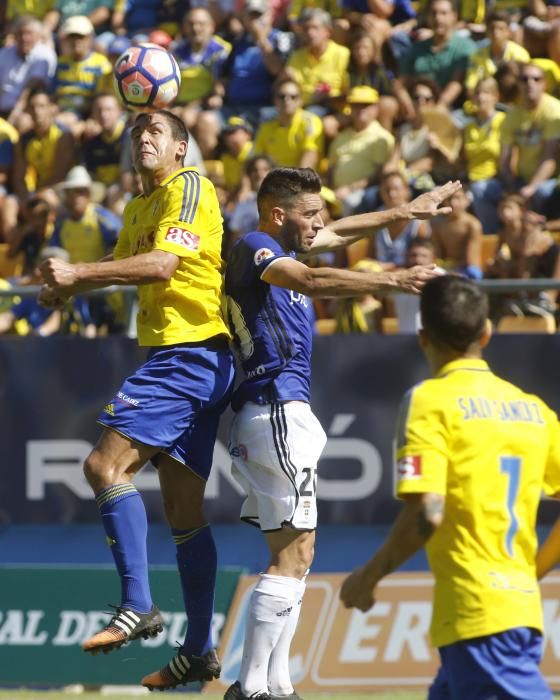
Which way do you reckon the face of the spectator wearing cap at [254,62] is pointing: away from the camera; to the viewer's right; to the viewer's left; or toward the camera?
toward the camera

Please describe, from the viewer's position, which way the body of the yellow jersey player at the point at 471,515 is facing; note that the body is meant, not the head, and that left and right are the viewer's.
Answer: facing away from the viewer and to the left of the viewer

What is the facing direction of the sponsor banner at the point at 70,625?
toward the camera

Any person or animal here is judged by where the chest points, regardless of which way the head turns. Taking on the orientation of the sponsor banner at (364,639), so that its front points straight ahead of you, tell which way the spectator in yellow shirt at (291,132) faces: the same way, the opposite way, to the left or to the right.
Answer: the same way

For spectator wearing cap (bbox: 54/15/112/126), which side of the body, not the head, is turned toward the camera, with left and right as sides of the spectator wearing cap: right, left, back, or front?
front

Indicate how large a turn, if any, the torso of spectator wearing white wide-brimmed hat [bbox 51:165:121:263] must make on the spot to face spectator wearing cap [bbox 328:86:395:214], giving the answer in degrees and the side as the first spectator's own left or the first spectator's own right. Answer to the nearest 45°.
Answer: approximately 90° to the first spectator's own left

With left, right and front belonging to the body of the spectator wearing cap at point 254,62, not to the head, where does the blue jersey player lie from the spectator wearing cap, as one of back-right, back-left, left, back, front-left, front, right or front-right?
front

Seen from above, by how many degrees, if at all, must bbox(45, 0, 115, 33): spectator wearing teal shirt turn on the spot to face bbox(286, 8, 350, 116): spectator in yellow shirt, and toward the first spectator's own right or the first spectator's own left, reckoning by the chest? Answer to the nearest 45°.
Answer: approximately 45° to the first spectator's own left

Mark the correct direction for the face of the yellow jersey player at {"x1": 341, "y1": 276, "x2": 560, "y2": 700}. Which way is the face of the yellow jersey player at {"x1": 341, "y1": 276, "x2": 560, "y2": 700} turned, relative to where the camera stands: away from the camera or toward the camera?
away from the camera

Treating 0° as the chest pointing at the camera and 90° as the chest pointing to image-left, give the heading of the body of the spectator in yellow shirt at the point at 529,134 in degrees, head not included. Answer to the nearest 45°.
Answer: approximately 0°

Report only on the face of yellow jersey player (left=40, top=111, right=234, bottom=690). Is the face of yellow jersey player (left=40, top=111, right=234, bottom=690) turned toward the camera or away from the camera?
toward the camera

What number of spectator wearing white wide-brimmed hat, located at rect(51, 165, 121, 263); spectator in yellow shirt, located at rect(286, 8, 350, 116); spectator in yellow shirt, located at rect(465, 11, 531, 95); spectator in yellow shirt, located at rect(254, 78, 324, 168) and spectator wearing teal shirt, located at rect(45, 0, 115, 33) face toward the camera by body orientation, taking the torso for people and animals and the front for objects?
5

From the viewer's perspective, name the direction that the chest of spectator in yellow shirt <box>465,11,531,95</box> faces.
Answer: toward the camera

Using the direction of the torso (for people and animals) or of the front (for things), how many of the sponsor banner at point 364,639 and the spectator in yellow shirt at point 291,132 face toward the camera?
2

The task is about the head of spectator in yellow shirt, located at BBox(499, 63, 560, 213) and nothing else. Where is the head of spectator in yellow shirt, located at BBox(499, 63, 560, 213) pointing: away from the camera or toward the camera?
toward the camera
